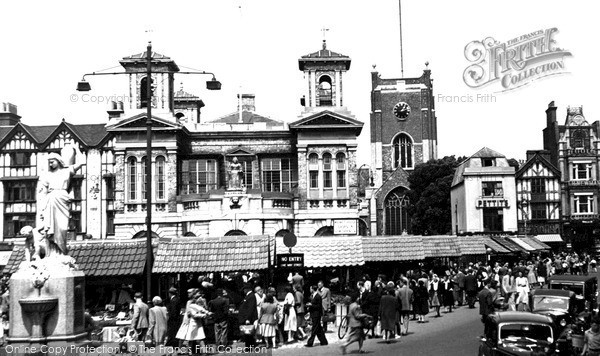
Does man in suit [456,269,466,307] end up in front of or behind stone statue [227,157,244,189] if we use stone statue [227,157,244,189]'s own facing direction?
in front

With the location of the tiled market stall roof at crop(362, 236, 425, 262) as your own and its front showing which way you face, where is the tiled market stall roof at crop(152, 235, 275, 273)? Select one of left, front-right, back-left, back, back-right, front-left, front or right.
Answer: front-right

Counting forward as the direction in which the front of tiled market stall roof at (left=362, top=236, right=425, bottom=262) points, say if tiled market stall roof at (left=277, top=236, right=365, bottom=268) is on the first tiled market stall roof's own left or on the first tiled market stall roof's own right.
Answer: on the first tiled market stall roof's own right

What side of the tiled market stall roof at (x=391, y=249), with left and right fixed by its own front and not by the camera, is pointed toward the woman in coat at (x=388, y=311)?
front

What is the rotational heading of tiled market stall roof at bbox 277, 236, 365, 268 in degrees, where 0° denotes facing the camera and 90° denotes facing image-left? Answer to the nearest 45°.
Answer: approximately 0°

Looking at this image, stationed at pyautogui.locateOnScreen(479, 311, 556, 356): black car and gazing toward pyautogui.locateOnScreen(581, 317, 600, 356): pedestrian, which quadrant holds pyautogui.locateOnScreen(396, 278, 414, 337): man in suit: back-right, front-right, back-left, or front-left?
back-left

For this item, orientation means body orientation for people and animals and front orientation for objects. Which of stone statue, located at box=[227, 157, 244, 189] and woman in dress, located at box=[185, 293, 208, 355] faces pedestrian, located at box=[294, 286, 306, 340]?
the stone statue

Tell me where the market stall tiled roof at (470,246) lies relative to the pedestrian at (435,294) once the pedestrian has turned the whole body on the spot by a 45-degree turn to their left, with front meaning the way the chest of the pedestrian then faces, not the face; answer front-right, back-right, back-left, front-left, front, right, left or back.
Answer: back-left

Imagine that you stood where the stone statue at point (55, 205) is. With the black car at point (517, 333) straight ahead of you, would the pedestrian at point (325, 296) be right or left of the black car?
left
